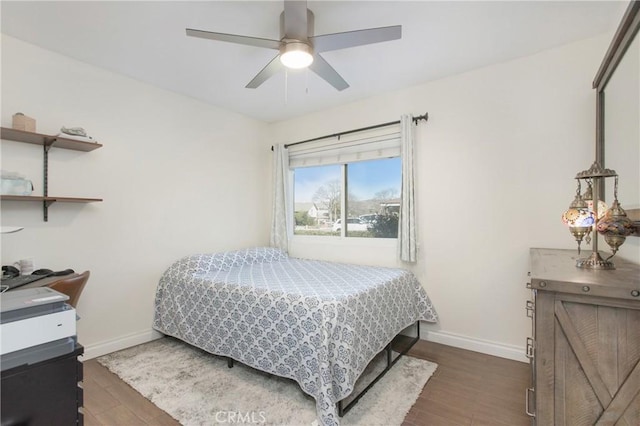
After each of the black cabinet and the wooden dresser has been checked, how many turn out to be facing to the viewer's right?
1

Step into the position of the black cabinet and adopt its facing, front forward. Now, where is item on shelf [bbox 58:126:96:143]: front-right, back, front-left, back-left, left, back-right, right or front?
left

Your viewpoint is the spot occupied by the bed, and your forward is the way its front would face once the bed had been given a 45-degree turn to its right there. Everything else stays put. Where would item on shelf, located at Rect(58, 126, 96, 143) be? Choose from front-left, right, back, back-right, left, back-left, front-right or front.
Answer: right

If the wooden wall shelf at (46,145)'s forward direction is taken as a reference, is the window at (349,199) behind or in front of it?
in front

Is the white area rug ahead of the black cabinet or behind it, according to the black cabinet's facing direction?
ahead

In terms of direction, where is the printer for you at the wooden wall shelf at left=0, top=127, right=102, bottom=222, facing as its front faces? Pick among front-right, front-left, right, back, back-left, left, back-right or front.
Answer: front-right

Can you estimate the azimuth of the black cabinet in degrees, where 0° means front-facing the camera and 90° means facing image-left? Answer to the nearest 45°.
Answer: approximately 270°

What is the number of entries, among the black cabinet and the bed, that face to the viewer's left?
0

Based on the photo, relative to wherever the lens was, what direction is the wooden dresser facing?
facing to the left of the viewer

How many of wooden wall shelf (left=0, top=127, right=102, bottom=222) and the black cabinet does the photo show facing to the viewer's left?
0

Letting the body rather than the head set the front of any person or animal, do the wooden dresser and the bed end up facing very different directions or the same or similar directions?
very different directions
